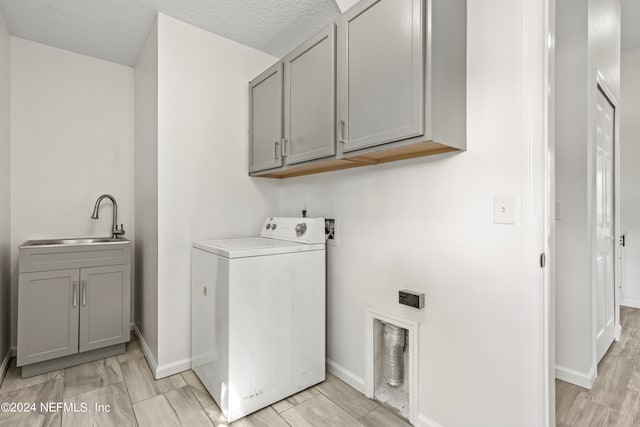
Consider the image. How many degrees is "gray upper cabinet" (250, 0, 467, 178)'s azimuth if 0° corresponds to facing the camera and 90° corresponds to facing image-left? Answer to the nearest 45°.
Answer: approximately 45°

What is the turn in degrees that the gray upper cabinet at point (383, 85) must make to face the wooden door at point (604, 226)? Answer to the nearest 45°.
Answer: approximately 180°

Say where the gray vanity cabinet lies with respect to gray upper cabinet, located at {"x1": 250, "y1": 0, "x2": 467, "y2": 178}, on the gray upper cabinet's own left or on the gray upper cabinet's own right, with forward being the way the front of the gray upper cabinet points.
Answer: on the gray upper cabinet's own right
